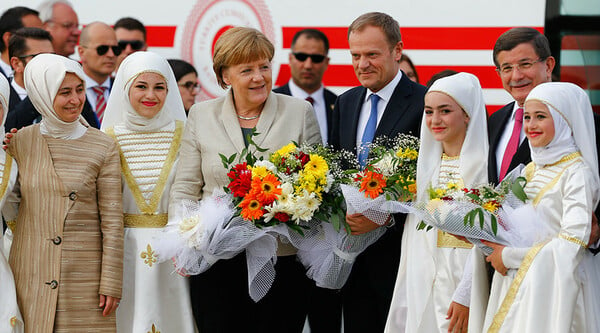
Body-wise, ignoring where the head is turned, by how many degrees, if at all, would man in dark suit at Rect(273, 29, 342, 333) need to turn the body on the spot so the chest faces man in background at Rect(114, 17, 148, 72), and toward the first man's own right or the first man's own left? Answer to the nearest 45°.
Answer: approximately 90° to the first man's own right

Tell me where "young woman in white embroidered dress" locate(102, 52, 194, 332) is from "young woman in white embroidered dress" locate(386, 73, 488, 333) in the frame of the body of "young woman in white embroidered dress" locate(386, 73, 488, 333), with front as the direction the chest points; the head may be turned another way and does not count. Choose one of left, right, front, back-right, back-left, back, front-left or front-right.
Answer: front-right

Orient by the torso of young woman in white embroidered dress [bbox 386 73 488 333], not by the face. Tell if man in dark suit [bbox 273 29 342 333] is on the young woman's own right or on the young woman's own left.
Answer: on the young woman's own right

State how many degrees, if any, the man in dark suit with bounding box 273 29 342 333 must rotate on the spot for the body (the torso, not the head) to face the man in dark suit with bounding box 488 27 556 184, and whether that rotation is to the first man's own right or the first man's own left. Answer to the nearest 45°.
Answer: approximately 45° to the first man's own left

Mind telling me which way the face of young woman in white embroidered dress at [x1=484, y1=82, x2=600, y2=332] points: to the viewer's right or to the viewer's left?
to the viewer's left

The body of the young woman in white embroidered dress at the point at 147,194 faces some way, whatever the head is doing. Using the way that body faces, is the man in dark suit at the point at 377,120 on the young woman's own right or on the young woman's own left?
on the young woman's own left

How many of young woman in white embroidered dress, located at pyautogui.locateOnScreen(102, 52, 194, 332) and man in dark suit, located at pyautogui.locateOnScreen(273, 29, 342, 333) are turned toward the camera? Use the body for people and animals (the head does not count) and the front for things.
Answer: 2

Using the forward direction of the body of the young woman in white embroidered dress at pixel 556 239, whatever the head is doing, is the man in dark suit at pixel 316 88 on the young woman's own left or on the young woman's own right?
on the young woman's own right

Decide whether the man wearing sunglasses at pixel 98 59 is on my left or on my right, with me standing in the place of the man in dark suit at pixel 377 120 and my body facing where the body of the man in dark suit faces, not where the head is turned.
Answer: on my right

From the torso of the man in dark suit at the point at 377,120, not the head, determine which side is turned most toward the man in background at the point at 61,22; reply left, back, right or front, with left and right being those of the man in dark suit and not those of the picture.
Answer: right
